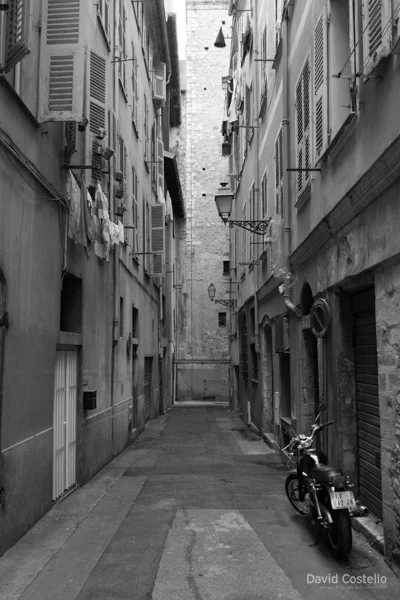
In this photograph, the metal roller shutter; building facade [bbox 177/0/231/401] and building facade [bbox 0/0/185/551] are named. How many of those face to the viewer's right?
1

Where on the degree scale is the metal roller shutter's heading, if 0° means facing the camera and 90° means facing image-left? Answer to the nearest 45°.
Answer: approximately 90°

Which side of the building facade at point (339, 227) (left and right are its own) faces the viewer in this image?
left

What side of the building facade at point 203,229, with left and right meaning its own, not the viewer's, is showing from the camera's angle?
front

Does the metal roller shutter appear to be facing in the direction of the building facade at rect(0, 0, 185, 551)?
yes

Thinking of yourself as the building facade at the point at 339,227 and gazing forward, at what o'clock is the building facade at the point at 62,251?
the building facade at the point at 62,251 is roughly at 12 o'clock from the building facade at the point at 339,227.

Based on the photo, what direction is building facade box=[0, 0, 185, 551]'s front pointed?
to the viewer's right

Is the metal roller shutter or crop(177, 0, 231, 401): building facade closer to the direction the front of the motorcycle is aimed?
the building facade

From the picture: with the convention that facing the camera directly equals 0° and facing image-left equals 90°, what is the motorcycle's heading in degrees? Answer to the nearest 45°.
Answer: approximately 135°

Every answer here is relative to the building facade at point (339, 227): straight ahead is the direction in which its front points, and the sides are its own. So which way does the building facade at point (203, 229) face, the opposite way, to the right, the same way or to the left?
to the left

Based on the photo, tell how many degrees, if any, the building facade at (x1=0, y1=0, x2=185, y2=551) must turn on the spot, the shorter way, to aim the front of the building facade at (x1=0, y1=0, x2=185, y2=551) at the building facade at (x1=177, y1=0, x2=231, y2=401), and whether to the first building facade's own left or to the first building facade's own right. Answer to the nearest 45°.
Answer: approximately 90° to the first building facade's own left

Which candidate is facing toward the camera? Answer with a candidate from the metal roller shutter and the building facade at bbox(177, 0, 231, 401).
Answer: the building facade

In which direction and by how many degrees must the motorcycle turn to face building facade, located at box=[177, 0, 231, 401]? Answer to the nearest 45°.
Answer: approximately 45° to its right

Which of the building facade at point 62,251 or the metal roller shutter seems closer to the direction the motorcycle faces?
the building facade

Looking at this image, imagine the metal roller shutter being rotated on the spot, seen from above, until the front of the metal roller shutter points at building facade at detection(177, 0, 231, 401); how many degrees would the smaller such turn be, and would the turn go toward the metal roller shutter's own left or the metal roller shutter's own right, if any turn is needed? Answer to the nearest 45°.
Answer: approximately 90° to the metal roller shutter's own right
